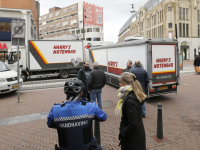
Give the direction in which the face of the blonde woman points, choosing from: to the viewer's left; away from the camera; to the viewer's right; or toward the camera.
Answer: to the viewer's left

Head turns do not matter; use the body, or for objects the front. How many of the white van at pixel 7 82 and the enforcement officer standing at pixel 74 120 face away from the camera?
1

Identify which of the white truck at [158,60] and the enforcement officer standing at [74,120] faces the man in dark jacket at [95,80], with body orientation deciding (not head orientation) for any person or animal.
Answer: the enforcement officer standing

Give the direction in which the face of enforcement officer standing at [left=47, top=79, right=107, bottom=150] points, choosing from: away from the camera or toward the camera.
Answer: away from the camera

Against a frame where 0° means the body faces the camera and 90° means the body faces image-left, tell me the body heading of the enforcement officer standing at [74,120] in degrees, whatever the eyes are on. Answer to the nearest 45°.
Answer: approximately 180°

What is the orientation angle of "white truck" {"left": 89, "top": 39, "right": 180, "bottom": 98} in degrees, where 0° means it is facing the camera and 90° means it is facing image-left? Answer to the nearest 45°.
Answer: approximately 135°

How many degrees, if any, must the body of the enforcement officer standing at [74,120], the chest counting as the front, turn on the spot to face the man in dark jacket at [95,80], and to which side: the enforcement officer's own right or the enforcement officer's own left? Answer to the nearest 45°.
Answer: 0° — they already face them
